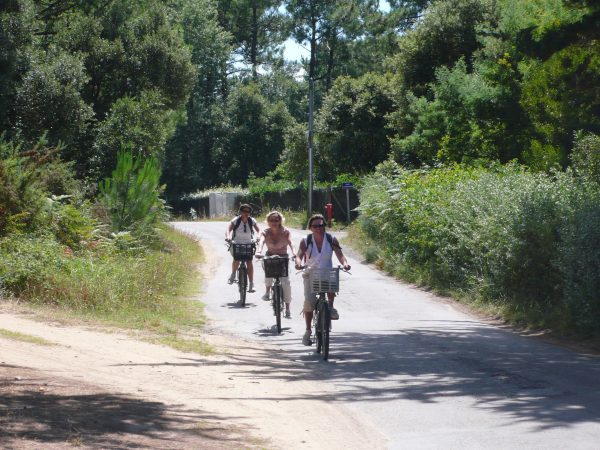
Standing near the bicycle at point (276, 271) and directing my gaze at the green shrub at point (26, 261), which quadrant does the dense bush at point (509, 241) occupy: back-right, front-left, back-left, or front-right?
back-right

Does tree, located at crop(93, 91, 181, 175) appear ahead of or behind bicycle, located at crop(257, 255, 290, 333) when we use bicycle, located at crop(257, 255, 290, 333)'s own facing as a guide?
behind

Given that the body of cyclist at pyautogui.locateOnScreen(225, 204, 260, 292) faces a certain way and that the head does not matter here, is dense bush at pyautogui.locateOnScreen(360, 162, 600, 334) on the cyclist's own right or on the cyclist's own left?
on the cyclist's own left

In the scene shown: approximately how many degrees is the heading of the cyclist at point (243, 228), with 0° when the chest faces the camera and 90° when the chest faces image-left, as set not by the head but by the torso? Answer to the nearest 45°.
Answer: approximately 0°

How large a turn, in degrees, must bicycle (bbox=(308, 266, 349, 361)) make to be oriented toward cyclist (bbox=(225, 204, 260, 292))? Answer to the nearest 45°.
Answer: approximately 180°

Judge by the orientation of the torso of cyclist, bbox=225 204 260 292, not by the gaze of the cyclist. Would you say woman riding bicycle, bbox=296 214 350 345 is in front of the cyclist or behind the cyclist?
in front

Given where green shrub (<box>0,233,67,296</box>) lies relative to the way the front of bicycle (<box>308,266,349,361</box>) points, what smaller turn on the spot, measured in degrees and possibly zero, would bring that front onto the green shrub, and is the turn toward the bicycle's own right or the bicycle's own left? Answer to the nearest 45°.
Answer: approximately 135° to the bicycle's own right
